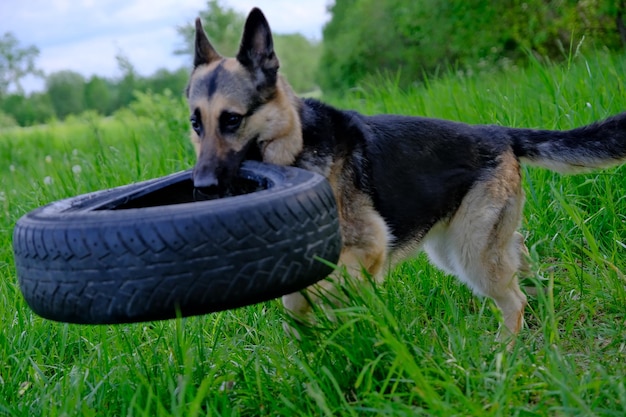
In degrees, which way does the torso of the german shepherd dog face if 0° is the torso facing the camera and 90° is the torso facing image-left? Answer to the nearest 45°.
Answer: approximately 90°
